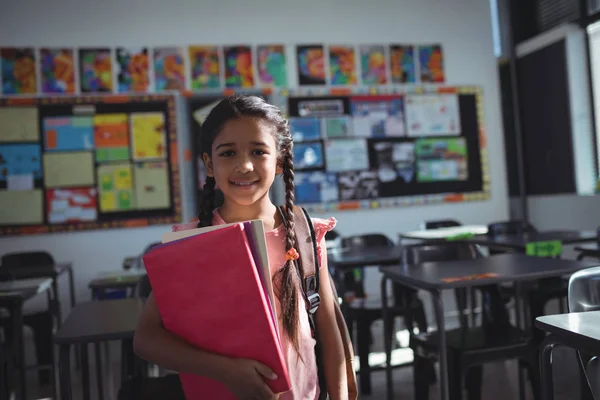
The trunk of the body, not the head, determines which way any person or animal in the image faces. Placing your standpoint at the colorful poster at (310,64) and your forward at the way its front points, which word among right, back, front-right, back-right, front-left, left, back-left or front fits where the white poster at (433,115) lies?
left

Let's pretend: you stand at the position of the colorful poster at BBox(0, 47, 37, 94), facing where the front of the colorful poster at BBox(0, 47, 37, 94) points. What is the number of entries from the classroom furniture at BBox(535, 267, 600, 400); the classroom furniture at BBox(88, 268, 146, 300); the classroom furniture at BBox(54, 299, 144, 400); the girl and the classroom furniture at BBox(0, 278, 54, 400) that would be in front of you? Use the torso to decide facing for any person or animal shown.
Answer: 5

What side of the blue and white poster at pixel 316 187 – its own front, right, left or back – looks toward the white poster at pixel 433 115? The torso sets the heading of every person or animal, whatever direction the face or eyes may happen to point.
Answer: left

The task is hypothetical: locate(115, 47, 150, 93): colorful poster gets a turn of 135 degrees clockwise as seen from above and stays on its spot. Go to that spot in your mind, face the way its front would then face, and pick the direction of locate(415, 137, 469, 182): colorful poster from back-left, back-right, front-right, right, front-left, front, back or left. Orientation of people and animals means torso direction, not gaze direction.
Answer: back-right

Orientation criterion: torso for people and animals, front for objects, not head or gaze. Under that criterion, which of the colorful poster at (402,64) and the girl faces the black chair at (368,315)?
the colorful poster

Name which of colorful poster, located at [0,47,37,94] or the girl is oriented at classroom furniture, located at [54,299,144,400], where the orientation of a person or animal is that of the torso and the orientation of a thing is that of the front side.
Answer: the colorful poster

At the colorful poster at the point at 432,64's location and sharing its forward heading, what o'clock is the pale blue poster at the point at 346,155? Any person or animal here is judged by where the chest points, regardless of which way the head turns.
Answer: the pale blue poster at the point at 346,155 is roughly at 2 o'clock from the colorful poster at the point at 432,64.

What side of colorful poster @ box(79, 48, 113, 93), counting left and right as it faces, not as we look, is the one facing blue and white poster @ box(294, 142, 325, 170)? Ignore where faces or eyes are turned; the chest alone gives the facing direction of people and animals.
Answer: left

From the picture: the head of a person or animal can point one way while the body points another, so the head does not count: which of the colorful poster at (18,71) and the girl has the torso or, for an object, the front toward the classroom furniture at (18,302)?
the colorful poster

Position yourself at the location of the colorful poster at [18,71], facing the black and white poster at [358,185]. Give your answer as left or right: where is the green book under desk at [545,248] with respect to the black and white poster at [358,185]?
right
